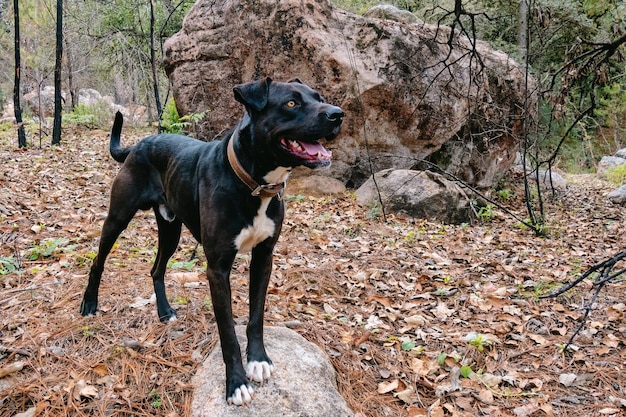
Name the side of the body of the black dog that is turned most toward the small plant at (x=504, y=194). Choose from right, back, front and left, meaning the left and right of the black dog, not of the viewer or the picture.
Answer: left

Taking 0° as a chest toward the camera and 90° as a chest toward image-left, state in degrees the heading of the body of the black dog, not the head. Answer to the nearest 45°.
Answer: approximately 315°

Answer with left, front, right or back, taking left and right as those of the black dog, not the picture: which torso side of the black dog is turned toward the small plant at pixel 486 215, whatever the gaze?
left

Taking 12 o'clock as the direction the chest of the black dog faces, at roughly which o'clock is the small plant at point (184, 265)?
The small plant is roughly at 7 o'clock from the black dog.

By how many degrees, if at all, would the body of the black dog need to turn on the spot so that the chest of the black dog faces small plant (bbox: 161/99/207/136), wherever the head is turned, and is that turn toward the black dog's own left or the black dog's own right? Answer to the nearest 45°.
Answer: approximately 135° to the black dog's own left
